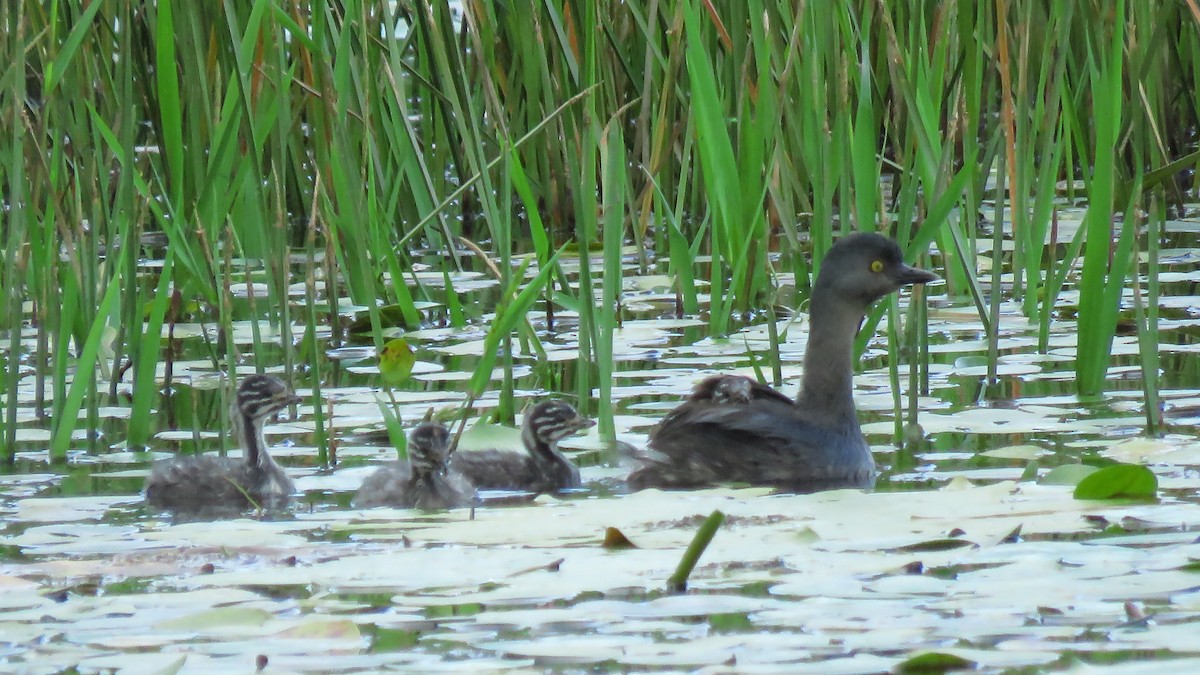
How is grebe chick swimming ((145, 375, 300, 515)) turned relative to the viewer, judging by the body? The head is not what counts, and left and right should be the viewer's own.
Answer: facing to the right of the viewer

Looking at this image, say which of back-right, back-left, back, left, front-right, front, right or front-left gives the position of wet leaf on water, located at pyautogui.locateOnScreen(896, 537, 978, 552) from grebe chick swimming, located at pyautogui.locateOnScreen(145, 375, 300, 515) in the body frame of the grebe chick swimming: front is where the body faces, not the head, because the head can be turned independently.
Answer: front-right

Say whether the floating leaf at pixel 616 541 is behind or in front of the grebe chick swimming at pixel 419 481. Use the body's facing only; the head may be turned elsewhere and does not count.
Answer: in front

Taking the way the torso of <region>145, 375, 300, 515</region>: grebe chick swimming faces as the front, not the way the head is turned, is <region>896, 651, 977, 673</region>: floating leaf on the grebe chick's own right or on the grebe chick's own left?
on the grebe chick's own right

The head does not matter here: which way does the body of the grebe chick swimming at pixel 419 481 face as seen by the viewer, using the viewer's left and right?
facing the viewer and to the right of the viewer

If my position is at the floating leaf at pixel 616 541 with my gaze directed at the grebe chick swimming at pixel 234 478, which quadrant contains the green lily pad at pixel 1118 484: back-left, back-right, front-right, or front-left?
back-right

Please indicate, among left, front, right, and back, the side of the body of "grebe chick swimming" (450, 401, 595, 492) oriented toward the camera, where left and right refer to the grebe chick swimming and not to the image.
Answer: right

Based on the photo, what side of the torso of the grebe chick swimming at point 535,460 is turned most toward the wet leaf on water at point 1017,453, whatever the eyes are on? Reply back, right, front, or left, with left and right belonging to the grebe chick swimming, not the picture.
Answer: front

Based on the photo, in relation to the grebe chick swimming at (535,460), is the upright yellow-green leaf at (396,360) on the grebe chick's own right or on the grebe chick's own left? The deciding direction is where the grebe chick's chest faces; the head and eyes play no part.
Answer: on the grebe chick's own left

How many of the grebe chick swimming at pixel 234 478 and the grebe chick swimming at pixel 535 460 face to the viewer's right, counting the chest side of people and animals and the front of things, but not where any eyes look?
2
